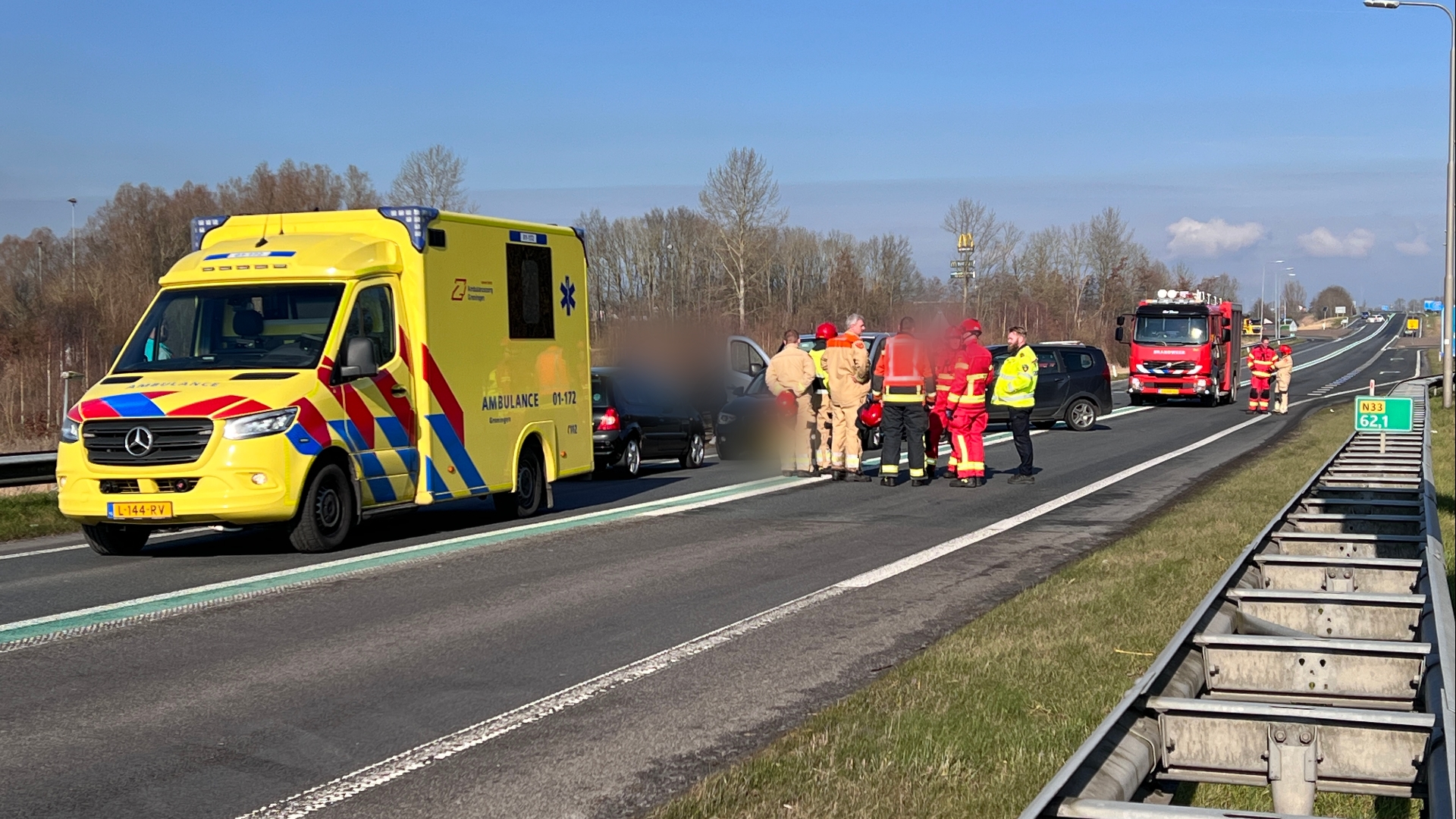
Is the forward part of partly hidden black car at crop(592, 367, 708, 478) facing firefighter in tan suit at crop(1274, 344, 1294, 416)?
yes

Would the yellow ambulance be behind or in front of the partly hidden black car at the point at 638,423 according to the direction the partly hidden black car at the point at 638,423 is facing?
behind

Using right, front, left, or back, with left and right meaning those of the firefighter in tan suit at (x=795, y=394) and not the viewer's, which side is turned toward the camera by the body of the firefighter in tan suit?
back

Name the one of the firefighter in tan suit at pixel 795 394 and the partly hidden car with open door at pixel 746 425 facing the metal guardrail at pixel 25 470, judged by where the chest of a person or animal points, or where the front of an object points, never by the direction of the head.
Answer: the partly hidden car with open door

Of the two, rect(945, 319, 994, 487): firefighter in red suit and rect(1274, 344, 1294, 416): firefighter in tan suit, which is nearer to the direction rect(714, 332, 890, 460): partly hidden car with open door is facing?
the firefighter in red suit

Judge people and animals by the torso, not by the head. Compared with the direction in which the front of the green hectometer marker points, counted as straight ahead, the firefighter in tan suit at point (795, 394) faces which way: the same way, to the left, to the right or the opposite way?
the opposite way

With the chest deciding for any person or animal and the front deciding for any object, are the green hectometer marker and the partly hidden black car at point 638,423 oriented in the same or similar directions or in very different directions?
very different directions

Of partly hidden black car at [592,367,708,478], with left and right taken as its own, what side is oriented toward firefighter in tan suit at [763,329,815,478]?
right

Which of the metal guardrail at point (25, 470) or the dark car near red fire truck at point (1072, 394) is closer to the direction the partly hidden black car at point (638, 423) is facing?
the dark car near red fire truck

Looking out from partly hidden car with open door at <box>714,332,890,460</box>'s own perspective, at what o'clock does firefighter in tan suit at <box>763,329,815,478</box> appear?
The firefighter in tan suit is roughly at 10 o'clock from the partly hidden car with open door.

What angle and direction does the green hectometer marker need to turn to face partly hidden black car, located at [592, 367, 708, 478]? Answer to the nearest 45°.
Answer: approximately 90° to its right

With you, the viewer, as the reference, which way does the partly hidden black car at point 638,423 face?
facing away from the viewer and to the right of the viewer

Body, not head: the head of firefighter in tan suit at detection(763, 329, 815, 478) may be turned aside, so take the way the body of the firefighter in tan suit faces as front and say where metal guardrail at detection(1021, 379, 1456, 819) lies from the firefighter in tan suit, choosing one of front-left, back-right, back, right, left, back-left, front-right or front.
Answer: back
